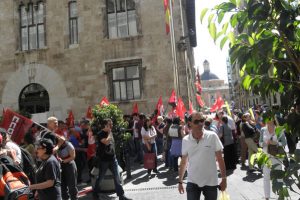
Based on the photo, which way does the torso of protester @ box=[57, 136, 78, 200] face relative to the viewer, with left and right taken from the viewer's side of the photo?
facing the viewer and to the left of the viewer

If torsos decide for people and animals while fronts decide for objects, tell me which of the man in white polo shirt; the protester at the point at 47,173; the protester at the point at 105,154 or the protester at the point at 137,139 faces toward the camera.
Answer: the man in white polo shirt

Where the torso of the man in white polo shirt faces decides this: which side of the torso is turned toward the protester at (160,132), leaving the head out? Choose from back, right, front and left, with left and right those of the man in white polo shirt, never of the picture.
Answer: back

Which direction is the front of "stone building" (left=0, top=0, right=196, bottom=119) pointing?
toward the camera

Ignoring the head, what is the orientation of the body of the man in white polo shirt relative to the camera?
toward the camera
